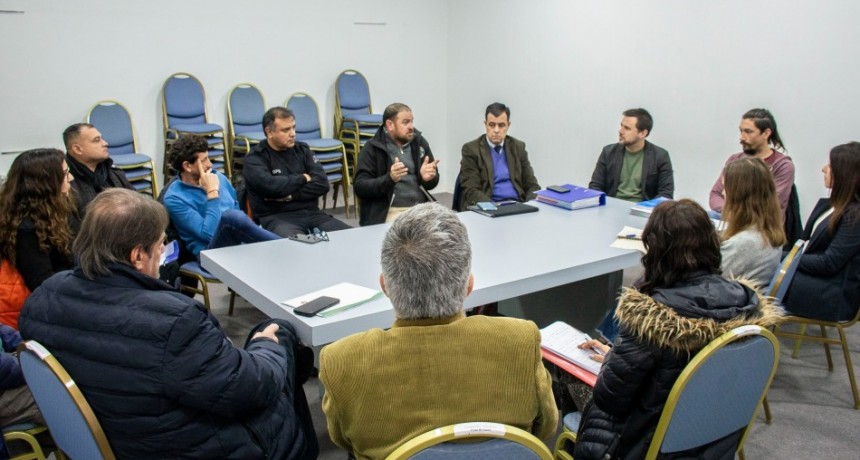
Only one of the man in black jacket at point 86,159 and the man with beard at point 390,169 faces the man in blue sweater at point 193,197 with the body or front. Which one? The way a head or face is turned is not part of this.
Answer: the man in black jacket

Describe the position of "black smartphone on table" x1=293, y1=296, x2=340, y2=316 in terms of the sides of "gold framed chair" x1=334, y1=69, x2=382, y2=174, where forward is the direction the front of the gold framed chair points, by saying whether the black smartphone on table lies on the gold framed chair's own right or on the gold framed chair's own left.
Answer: on the gold framed chair's own right

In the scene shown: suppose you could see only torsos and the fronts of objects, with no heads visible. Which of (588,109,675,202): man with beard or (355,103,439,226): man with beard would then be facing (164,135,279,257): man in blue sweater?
(588,109,675,202): man with beard

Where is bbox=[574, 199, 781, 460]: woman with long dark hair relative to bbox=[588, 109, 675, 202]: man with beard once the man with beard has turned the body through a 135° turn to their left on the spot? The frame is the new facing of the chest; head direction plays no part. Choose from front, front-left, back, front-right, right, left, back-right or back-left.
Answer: right

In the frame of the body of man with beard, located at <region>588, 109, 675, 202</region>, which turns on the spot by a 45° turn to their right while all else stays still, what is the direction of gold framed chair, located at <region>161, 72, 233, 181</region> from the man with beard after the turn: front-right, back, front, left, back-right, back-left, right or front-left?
front

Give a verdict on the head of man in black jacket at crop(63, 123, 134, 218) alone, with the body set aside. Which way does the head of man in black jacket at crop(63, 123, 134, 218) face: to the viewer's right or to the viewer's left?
to the viewer's right

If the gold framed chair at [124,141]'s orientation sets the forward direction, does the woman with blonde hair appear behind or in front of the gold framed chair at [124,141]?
in front

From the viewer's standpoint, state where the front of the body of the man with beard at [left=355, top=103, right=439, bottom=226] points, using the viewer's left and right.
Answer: facing the viewer and to the right of the viewer

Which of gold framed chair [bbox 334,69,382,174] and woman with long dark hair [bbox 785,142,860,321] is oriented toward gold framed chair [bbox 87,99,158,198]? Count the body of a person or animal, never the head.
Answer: the woman with long dark hair

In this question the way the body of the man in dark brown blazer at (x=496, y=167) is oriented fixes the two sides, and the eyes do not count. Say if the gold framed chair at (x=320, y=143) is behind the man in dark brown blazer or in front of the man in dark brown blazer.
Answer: behind

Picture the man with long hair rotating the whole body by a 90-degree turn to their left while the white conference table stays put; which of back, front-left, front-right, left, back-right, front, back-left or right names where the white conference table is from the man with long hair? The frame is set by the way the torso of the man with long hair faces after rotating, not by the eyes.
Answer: right

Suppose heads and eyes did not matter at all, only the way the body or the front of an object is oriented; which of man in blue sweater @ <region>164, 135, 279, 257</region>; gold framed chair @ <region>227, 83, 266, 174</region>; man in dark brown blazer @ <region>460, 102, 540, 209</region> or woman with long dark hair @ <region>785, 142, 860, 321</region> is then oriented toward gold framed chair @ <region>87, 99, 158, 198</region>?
the woman with long dark hair

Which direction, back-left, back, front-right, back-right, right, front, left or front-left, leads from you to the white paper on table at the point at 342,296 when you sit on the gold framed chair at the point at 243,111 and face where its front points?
front-right

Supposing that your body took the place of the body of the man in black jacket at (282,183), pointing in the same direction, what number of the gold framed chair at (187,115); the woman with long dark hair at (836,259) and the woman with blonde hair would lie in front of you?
2

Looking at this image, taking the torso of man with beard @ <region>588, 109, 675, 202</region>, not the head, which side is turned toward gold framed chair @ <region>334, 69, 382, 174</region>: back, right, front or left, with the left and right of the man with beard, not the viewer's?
right
